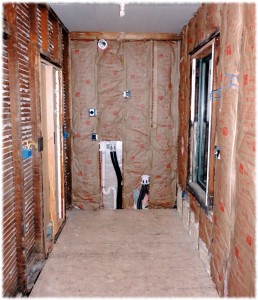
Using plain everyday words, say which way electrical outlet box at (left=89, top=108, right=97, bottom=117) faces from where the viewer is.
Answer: facing the viewer

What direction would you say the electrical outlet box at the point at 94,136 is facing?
toward the camera

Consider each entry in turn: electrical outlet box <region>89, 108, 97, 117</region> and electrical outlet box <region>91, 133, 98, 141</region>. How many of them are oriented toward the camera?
2

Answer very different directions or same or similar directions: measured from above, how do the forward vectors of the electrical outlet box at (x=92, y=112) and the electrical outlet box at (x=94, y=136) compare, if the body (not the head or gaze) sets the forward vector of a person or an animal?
same or similar directions

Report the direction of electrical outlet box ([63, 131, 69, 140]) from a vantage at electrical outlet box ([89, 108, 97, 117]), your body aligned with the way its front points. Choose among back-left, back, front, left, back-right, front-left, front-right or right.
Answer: front-right

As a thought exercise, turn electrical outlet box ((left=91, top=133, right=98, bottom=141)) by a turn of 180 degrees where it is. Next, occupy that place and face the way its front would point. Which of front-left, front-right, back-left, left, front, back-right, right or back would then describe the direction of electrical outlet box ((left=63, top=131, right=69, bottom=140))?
back-left
